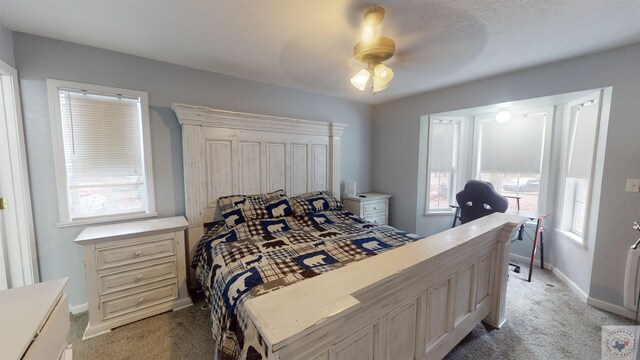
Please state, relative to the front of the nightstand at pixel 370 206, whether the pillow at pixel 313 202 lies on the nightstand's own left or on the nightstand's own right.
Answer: on the nightstand's own right

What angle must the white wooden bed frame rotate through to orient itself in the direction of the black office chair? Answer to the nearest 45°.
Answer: approximately 90° to its left

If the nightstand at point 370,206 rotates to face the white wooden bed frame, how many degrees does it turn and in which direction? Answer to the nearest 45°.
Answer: approximately 45° to its right

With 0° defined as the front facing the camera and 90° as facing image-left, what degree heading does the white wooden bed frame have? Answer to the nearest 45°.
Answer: approximately 315°

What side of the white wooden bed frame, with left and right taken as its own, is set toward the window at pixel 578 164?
left

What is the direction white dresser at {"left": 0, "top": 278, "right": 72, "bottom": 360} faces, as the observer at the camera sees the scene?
facing to the right of the viewer

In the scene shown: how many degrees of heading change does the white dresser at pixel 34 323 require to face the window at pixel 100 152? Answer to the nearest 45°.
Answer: approximately 90° to its left

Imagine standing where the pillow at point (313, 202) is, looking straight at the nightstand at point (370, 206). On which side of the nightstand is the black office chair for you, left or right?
right
